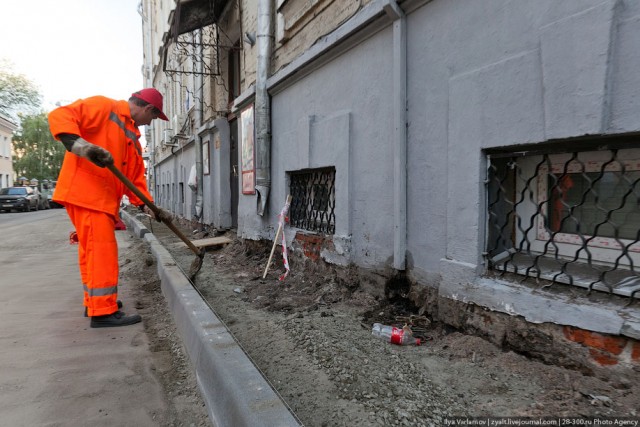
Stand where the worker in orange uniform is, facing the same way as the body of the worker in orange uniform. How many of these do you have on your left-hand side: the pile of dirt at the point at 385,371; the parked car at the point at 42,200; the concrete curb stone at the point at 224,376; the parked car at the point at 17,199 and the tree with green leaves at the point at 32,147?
3

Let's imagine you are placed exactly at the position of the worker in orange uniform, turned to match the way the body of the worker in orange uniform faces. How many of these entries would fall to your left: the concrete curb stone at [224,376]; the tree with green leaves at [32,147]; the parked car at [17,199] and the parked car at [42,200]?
3

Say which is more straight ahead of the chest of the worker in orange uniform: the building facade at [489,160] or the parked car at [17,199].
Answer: the building facade

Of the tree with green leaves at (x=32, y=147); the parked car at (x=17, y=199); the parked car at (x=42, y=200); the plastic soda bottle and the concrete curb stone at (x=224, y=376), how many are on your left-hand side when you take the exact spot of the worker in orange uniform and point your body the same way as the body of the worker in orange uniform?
3

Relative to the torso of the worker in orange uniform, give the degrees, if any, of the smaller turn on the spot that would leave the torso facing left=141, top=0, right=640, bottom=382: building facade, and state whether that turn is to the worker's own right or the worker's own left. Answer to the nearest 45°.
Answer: approximately 45° to the worker's own right

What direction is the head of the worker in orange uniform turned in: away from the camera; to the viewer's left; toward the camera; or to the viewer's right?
to the viewer's right

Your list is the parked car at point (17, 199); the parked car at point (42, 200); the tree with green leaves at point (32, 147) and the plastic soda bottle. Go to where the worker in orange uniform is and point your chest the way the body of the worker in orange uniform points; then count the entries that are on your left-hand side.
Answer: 3

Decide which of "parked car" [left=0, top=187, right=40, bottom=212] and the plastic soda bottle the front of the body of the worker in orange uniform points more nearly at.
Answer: the plastic soda bottle

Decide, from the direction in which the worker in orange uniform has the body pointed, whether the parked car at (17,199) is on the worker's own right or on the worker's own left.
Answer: on the worker's own left

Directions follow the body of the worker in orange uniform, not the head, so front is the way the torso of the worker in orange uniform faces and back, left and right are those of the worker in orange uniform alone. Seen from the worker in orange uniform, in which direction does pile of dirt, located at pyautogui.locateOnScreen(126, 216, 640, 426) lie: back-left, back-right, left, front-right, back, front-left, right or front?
front-right

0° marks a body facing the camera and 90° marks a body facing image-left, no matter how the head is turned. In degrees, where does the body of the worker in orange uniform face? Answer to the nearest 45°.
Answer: approximately 270°

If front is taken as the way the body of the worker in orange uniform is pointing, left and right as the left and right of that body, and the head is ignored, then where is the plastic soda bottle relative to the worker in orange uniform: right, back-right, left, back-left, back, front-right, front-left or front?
front-right

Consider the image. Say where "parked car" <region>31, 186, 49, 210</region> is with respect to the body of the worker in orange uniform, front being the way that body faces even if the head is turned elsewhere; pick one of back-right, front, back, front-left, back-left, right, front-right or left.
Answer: left

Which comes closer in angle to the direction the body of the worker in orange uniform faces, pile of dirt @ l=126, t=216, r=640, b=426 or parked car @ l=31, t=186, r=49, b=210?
the pile of dirt
